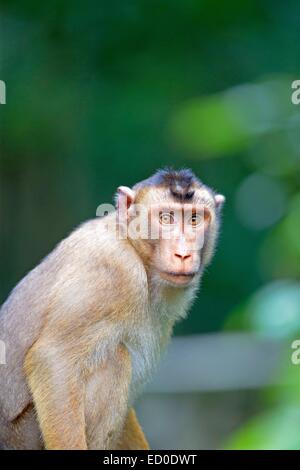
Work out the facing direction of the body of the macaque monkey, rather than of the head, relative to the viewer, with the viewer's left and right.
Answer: facing the viewer and to the right of the viewer
